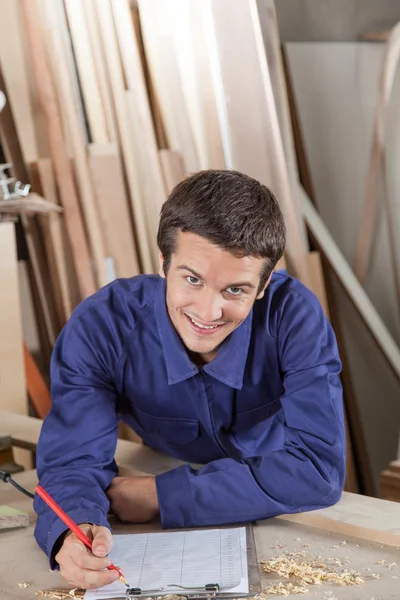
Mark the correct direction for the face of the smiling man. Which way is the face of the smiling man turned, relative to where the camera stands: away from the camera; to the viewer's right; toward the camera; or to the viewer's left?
toward the camera

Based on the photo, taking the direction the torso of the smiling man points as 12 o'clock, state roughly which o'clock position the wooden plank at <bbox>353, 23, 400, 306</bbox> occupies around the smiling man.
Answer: The wooden plank is roughly at 7 o'clock from the smiling man.

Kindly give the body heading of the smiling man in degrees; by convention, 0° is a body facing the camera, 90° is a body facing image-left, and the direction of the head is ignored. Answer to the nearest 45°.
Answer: approximately 0°

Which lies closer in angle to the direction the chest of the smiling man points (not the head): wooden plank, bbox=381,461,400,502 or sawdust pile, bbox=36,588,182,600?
the sawdust pile

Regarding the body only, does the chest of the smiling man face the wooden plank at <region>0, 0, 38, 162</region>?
no

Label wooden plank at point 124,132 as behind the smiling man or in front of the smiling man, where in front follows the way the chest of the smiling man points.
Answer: behind

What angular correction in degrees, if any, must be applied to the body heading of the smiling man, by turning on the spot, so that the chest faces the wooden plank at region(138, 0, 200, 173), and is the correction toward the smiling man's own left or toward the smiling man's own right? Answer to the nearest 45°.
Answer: approximately 180°

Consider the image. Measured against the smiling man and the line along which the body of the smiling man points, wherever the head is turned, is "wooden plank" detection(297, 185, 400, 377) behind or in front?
behind

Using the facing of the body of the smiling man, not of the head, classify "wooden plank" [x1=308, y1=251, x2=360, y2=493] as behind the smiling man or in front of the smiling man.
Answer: behind

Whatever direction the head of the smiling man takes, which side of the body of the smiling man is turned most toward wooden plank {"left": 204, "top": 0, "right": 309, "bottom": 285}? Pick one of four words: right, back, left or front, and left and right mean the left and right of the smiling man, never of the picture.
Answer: back

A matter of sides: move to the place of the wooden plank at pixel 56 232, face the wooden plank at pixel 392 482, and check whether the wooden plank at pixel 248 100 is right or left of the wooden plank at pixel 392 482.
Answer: left

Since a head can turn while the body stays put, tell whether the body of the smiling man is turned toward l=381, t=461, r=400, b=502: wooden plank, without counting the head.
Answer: no

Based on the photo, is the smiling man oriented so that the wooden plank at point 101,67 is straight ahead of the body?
no

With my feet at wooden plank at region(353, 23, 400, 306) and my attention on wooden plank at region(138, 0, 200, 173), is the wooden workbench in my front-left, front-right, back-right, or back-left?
front-left

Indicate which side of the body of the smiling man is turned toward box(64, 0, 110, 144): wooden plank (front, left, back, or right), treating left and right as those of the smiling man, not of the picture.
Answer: back

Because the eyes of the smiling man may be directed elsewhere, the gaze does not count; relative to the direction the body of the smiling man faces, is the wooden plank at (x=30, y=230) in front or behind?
behind

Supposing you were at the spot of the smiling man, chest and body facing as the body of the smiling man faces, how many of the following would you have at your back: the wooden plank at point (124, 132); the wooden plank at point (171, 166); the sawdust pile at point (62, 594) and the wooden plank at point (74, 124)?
3
